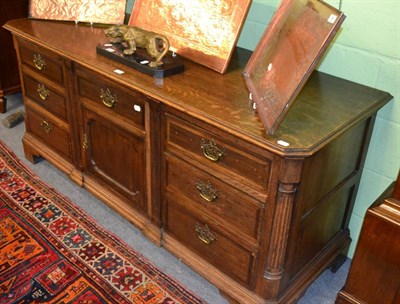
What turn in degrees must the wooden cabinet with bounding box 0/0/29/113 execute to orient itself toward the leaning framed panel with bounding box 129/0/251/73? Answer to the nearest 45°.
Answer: approximately 90° to its left

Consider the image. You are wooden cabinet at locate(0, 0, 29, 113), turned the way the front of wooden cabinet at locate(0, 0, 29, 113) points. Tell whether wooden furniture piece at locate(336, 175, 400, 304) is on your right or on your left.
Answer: on your left

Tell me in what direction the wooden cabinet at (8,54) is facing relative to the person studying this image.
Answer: facing the viewer and to the left of the viewer

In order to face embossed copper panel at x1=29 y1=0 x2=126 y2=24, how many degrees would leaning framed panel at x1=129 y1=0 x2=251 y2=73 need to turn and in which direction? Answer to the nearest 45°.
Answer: approximately 90° to its right

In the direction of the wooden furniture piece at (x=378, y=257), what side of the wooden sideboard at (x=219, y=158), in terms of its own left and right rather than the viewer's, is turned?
left

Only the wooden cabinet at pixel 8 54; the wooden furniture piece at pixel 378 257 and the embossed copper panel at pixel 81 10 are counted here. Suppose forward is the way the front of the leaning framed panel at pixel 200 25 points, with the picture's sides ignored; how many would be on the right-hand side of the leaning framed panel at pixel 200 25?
2

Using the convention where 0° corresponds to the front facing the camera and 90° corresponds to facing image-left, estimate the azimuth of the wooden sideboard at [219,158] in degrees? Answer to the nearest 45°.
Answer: approximately 45°

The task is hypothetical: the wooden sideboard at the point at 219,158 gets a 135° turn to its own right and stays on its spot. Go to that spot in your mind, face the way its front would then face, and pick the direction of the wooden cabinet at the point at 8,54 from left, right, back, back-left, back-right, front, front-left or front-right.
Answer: front-left

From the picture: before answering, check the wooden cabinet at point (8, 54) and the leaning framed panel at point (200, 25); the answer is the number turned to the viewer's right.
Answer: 0
